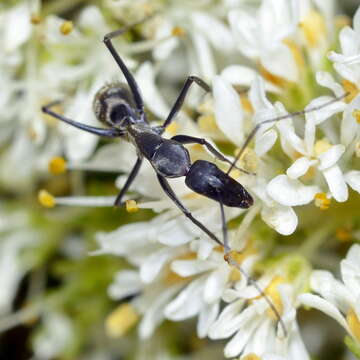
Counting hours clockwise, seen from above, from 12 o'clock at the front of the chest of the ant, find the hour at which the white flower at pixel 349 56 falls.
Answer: The white flower is roughly at 11 o'clock from the ant.

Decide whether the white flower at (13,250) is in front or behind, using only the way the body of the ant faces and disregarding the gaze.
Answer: behind

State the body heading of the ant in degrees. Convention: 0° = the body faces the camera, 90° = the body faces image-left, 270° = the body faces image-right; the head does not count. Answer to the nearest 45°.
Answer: approximately 315°
